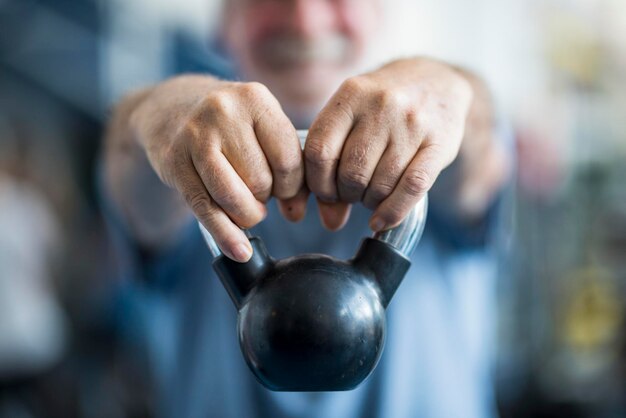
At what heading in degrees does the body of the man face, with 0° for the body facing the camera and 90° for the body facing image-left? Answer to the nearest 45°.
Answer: approximately 0°
